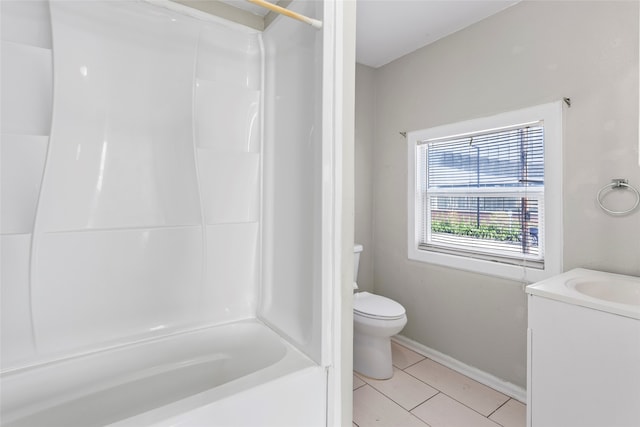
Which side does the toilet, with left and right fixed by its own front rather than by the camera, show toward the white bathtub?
right

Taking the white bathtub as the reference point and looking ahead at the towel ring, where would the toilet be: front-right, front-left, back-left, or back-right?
front-left

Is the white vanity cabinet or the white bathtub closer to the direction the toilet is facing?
the white vanity cabinet

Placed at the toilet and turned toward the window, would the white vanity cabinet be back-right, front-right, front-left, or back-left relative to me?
front-right

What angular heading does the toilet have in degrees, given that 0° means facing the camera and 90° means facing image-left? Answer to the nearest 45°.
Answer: approximately 315°

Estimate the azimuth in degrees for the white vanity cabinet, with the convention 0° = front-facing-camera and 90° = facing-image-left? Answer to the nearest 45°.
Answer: approximately 135°

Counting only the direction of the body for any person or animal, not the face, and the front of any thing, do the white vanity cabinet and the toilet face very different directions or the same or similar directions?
very different directions

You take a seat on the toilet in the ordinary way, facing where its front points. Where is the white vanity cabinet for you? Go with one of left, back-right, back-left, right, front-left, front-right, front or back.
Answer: front
